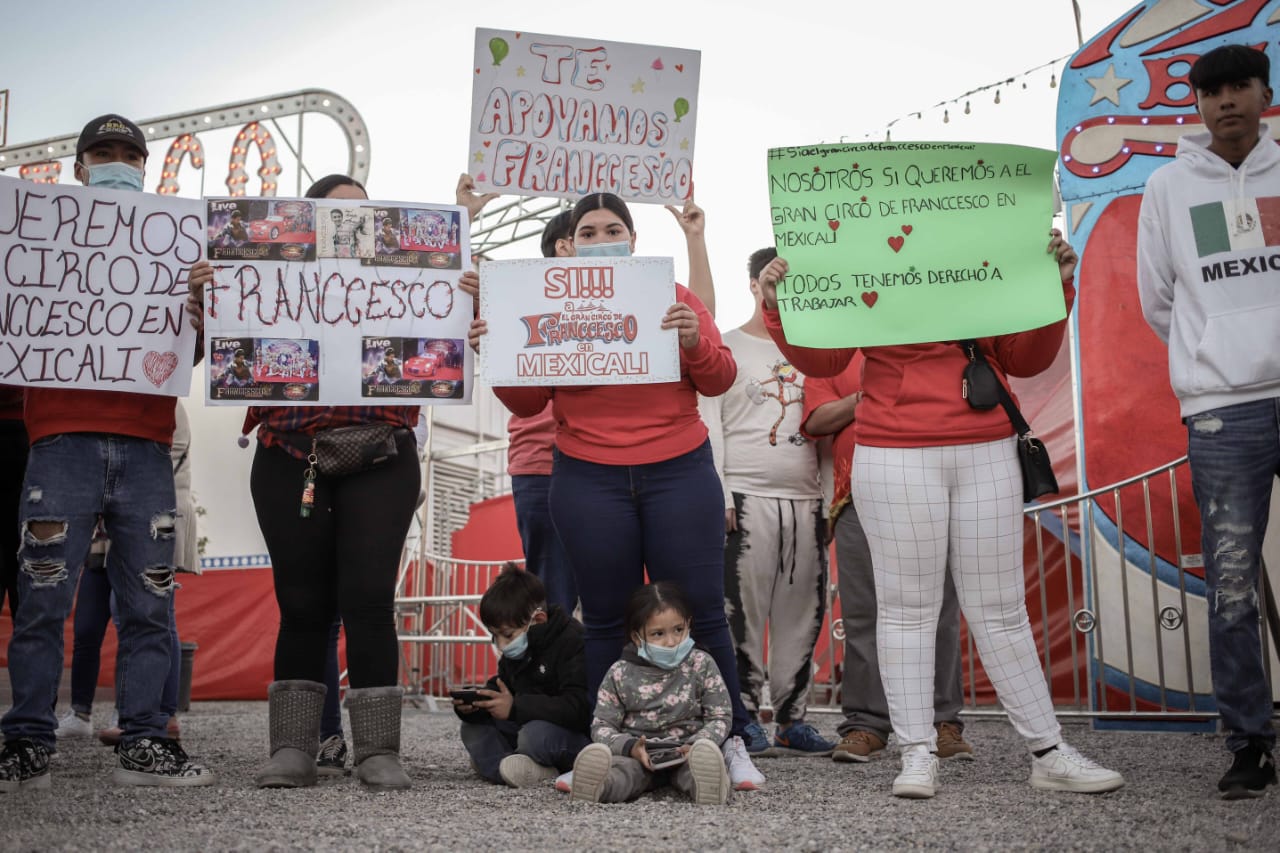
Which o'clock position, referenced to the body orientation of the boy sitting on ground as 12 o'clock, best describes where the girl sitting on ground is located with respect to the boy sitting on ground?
The girl sitting on ground is roughly at 9 o'clock from the boy sitting on ground.

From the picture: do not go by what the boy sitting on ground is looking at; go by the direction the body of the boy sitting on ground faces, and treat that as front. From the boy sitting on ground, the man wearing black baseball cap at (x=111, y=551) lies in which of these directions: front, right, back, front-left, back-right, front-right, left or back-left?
front-right

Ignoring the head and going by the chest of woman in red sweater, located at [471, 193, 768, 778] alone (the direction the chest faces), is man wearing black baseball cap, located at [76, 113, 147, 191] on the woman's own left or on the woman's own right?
on the woman's own right

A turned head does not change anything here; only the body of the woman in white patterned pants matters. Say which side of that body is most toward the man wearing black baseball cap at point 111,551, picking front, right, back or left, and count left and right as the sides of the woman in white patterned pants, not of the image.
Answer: right

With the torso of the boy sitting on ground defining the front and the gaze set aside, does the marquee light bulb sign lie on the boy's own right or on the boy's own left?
on the boy's own right

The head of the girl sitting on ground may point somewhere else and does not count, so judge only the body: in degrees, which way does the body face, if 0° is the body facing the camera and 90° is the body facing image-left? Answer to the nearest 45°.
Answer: approximately 0°

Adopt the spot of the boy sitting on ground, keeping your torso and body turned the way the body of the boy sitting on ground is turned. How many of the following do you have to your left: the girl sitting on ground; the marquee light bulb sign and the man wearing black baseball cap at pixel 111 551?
1
